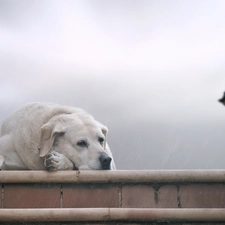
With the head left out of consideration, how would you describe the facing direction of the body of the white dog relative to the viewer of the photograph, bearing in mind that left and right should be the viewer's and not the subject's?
facing the viewer and to the right of the viewer
